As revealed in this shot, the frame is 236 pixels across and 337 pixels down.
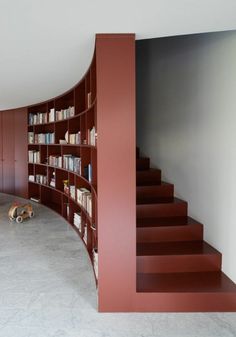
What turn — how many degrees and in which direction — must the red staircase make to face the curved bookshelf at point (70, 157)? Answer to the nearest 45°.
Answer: approximately 135° to its right

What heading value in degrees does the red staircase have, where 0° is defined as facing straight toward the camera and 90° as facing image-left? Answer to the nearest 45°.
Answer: approximately 0°

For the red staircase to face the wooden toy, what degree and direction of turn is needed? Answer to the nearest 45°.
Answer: approximately 135° to its right

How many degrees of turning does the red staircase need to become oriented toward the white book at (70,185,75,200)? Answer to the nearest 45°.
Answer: approximately 135° to its right

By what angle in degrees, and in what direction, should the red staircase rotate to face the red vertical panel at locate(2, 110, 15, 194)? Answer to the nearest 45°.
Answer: approximately 135° to its right
